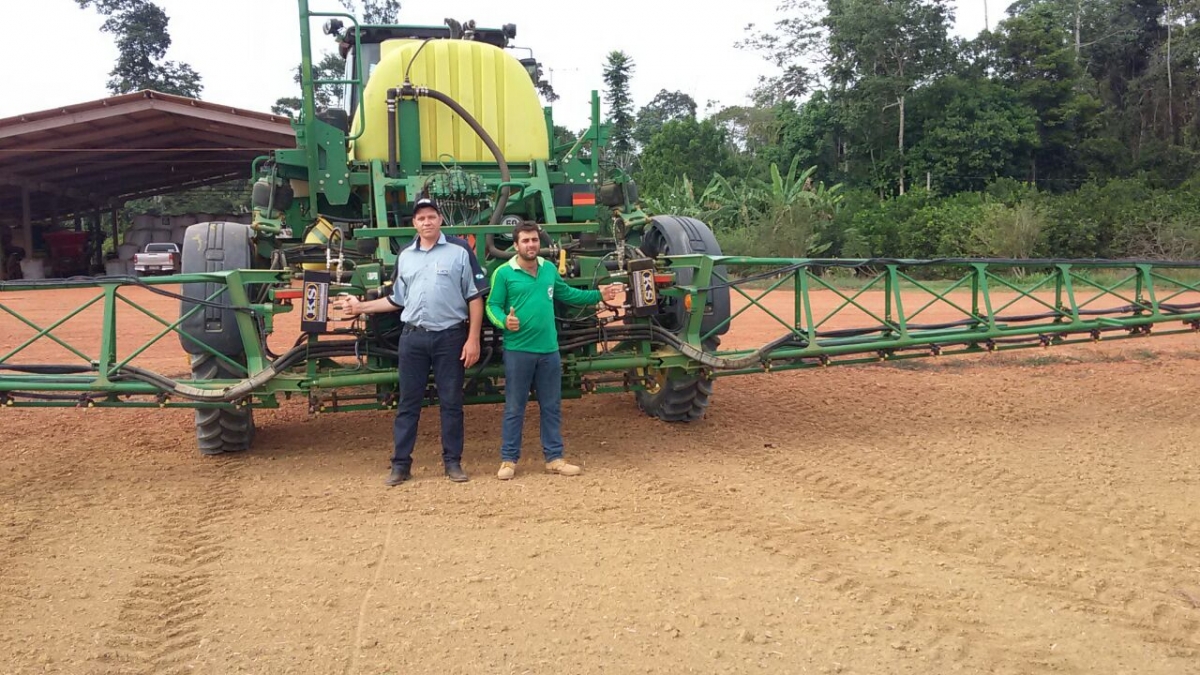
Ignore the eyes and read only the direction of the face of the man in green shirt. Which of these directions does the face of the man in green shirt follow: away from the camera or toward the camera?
toward the camera

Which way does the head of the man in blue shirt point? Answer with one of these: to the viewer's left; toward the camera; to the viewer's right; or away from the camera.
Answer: toward the camera

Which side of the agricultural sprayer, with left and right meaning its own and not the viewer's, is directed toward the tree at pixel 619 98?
front

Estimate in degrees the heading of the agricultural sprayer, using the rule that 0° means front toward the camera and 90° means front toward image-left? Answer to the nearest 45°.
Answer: approximately 180°

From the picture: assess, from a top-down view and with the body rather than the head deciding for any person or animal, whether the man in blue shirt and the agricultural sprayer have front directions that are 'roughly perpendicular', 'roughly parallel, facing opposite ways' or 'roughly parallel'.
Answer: roughly parallel, facing opposite ways

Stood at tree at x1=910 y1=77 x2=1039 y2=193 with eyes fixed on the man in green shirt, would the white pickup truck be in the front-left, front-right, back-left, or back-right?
front-right

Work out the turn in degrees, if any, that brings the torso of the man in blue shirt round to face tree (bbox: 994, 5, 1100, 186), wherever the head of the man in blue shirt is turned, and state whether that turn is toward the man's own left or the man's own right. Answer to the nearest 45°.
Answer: approximately 135° to the man's own left

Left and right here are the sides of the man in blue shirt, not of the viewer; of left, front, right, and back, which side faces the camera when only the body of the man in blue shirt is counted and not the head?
front
